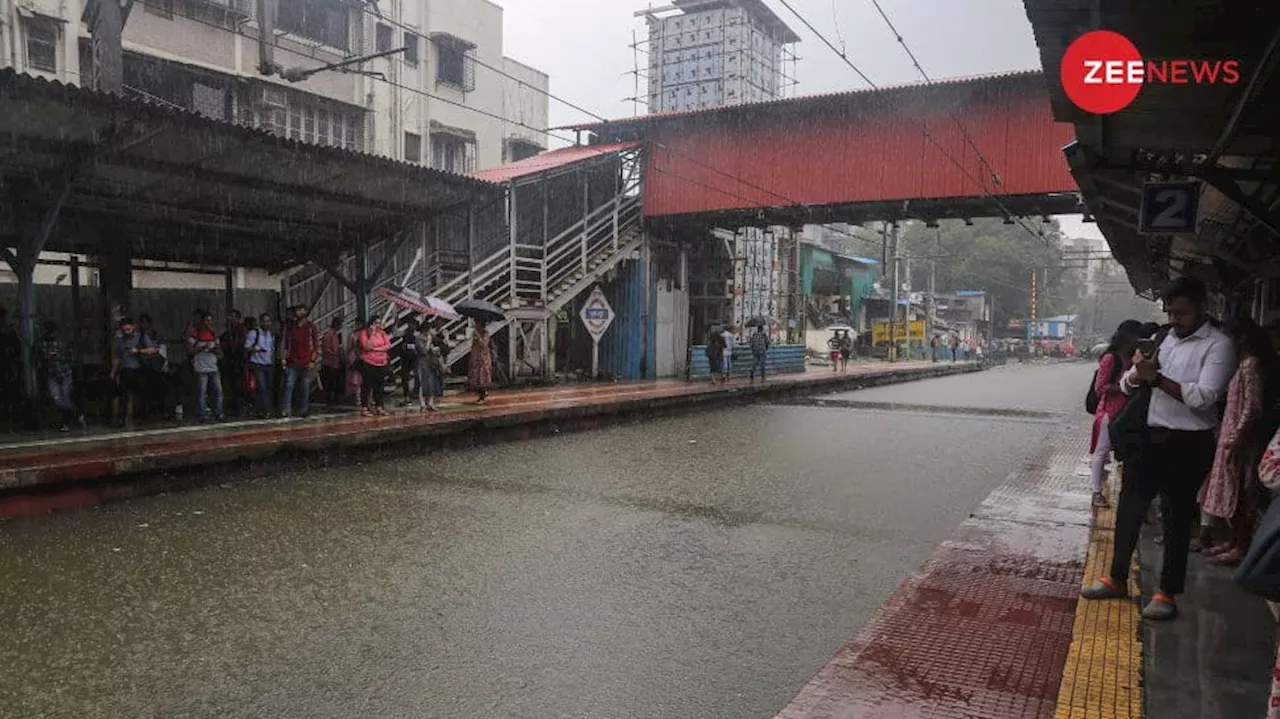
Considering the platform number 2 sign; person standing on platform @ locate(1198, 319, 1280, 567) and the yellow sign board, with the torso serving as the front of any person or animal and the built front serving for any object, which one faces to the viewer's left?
the person standing on platform

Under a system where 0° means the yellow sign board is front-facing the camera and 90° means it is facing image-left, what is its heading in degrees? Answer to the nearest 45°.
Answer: approximately 0°

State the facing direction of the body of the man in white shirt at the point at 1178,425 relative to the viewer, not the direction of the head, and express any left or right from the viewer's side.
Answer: facing the viewer and to the left of the viewer

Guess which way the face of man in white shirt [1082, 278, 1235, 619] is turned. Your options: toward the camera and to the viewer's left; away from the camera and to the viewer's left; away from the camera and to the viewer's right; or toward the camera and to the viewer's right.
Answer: toward the camera and to the viewer's left

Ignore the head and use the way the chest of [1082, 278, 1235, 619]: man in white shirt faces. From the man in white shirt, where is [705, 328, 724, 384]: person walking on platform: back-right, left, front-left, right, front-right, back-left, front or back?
right

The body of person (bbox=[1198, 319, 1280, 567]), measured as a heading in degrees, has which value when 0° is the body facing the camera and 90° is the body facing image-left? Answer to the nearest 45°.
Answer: approximately 90°

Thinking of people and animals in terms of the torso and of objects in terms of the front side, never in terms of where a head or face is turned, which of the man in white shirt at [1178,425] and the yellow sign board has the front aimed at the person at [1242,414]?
the yellow sign board

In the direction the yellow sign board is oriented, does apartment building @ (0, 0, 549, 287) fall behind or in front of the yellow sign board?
in front

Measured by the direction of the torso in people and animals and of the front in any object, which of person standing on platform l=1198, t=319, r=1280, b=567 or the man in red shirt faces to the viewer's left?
the person standing on platform

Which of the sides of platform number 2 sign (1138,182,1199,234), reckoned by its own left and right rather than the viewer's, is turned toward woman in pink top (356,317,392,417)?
right
